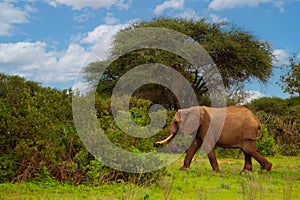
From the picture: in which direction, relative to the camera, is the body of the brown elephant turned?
to the viewer's left

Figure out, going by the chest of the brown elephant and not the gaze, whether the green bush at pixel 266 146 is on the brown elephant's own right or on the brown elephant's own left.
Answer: on the brown elephant's own right

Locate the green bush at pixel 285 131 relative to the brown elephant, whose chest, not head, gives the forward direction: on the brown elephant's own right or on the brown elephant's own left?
on the brown elephant's own right

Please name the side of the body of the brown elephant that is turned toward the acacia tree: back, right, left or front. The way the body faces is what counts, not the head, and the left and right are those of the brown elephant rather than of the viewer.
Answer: right
